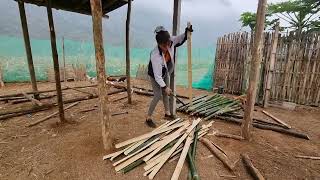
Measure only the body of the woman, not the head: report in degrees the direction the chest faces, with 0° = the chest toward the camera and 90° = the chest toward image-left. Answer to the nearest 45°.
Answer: approximately 315°

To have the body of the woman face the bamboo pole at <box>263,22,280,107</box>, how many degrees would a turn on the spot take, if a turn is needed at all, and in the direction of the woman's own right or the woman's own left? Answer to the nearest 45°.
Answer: approximately 90° to the woman's own left

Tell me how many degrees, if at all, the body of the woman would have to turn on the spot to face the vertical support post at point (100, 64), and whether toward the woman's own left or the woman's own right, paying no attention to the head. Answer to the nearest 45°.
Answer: approximately 90° to the woman's own right

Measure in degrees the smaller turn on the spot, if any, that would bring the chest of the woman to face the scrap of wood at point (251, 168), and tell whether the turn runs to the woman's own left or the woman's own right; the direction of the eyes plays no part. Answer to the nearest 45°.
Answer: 0° — they already face it
